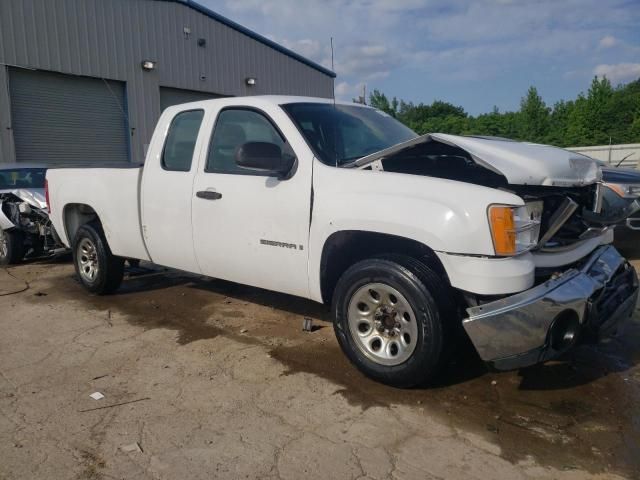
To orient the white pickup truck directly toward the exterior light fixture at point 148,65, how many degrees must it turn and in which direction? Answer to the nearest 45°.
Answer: approximately 180°

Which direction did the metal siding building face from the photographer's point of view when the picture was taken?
facing the viewer and to the right of the viewer

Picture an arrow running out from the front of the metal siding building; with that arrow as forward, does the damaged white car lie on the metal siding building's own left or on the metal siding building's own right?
on the metal siding building's own right

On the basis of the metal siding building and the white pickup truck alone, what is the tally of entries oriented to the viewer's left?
0

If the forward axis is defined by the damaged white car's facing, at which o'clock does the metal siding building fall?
The metal siding building is roughly at 8 o'clock from the damaged white car.

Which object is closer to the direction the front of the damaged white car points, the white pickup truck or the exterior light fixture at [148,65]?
the white pickup truck

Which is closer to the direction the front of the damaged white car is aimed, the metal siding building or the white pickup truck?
the white pickup truck

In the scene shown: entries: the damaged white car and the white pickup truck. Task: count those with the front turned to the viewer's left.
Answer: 0

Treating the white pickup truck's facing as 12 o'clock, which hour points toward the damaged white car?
The damaged white car is roughly at 6 o'clock from the white pickup truck.
